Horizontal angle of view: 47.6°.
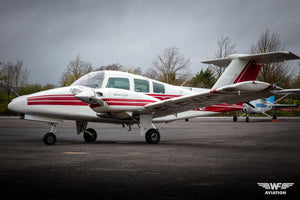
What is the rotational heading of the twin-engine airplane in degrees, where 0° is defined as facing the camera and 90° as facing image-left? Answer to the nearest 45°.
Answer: approximately 45°
